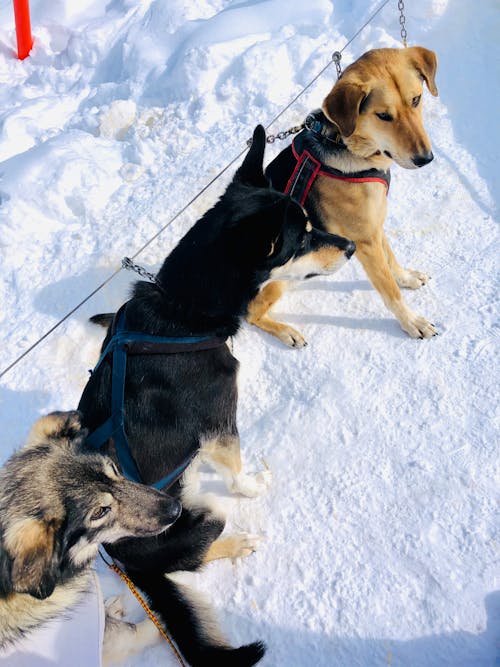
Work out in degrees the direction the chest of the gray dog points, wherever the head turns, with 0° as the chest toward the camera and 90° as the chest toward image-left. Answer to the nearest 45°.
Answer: approximately 270°

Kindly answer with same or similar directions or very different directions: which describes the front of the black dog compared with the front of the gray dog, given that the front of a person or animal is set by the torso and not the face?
same or similar directions

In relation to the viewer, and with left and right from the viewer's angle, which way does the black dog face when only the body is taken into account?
facing to the right of the viewer

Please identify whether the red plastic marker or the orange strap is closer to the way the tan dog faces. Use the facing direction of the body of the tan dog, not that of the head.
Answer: the orange strap

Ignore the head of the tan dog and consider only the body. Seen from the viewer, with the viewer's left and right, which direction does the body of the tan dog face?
facing the viewer and to the right of the viewer

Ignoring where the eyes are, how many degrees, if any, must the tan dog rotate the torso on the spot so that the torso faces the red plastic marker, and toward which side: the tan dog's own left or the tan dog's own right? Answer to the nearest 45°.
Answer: approximately 180°

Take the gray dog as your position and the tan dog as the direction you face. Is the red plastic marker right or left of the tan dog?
left

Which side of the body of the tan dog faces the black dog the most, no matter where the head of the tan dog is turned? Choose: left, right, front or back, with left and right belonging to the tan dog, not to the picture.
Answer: right

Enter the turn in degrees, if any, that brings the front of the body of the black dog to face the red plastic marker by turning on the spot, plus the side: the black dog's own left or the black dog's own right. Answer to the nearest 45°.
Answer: approximately 90° to the black dog's own left

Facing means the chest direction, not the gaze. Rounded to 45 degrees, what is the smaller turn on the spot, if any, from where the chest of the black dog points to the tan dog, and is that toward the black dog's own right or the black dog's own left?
approximately 45° to the black dog's own left

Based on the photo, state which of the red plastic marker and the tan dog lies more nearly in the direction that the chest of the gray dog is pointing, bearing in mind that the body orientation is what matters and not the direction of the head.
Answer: the tan dog
